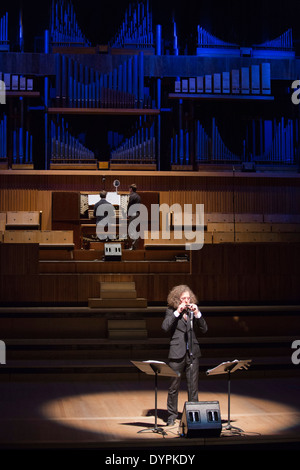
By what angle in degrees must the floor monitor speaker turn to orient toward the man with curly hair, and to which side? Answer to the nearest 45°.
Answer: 0° — it already faces them

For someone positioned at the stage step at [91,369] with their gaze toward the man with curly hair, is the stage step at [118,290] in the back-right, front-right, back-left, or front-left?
back-left

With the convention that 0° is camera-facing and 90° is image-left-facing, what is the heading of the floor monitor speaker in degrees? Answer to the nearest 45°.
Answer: approximately 180°

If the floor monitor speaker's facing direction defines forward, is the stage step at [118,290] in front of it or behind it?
in front

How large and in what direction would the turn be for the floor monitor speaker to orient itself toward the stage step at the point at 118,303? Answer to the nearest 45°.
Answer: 0° — it already faces it
